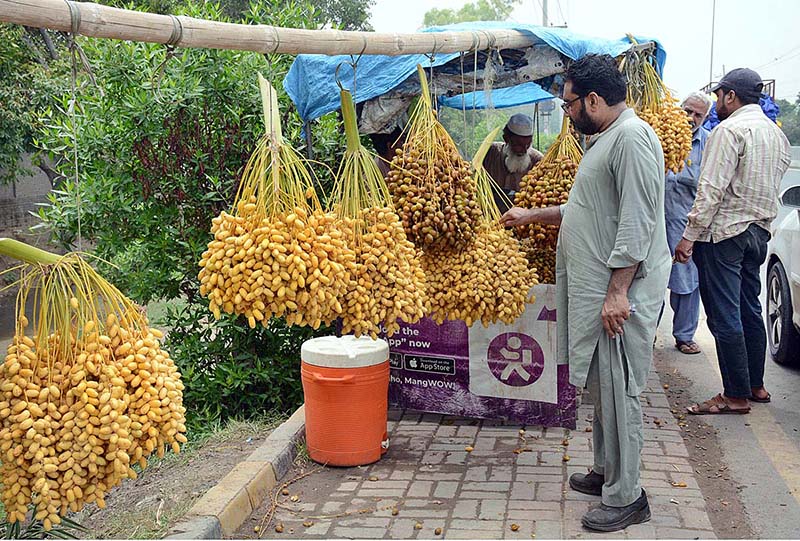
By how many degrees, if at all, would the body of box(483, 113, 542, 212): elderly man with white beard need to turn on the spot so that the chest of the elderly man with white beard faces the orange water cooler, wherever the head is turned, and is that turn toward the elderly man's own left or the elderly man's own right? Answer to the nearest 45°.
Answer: approximately 90° to the elderly man's own right

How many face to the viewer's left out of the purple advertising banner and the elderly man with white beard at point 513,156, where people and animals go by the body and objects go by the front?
0

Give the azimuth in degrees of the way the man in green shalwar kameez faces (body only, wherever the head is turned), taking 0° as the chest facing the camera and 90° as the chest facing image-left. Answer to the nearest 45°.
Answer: approximately 90°

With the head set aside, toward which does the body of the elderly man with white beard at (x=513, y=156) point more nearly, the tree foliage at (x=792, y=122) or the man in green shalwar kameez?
the man in green shalwar kameez

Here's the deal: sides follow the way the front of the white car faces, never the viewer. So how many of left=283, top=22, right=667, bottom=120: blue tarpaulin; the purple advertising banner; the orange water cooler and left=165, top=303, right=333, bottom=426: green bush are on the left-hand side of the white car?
4

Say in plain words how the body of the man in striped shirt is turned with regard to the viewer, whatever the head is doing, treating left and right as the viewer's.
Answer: facing away from the viewer and to the left of the viewer

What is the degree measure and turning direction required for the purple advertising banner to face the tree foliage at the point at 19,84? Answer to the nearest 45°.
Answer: approximately 135° to its right

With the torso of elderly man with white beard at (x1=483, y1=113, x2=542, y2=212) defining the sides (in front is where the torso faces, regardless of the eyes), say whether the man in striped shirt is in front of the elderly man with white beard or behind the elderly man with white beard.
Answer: in front

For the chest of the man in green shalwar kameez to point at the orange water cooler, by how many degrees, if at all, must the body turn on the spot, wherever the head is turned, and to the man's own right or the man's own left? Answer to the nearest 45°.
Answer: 0° — they already face it

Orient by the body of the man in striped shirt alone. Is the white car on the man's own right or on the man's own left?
on the man's own right
